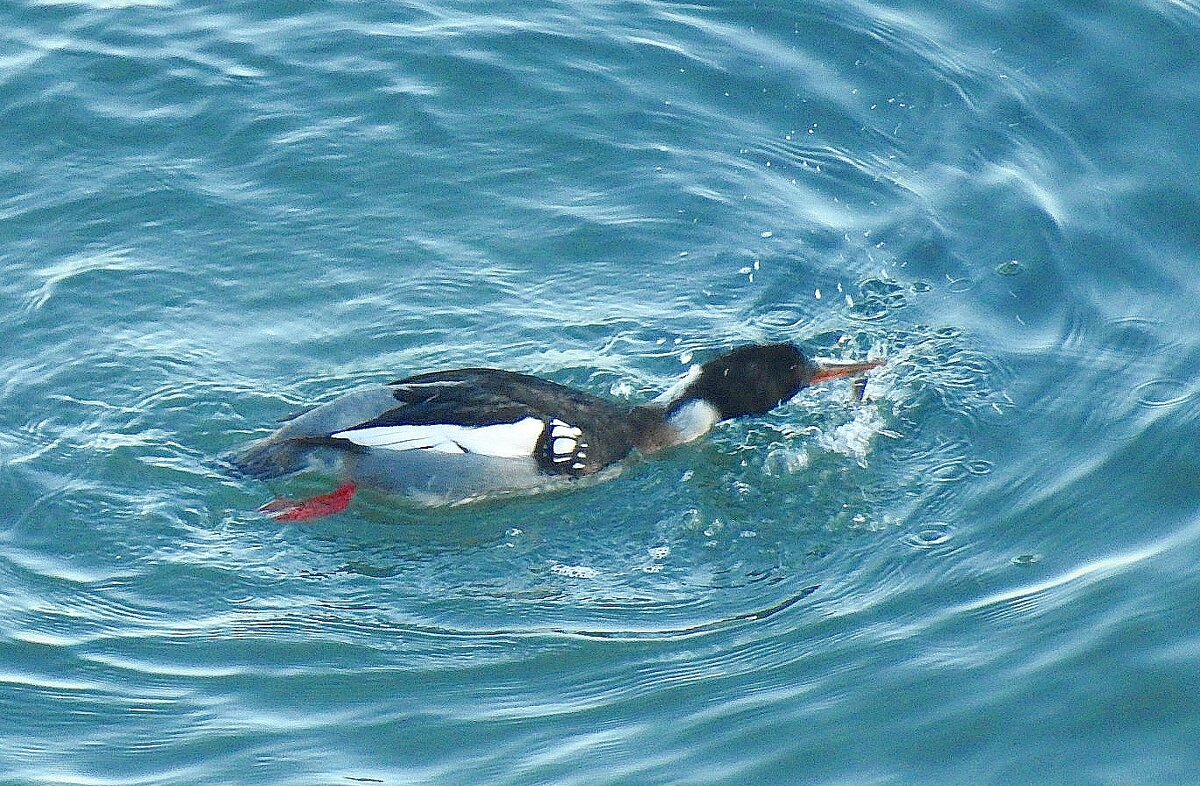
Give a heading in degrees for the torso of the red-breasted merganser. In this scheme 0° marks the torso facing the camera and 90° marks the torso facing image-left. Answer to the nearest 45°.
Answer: approximately 270°

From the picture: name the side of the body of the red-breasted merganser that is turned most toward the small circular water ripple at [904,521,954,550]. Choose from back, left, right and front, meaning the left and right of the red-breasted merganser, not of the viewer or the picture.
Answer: front

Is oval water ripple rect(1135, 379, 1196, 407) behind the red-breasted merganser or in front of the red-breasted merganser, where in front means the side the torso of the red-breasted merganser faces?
in front
